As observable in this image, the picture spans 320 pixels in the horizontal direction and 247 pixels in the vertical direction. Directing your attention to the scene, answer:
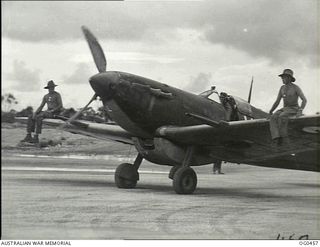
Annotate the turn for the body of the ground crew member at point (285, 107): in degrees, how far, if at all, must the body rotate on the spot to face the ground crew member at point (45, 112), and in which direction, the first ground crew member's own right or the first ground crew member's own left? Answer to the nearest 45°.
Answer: approximately 45° to the first ground crew member's own right

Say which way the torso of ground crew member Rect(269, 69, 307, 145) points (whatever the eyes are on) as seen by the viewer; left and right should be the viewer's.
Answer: facing the viewer and to the left of the viewer

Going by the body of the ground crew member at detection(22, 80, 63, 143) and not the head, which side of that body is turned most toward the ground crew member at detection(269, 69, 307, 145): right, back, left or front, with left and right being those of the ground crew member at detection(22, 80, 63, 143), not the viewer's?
left
